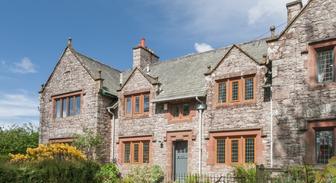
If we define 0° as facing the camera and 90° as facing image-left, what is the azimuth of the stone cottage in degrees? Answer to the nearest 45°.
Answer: approximately 45°

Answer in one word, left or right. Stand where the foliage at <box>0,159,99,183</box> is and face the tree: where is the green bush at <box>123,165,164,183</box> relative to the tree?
right

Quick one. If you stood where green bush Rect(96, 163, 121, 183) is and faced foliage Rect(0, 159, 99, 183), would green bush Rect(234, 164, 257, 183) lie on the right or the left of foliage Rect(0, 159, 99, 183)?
left
